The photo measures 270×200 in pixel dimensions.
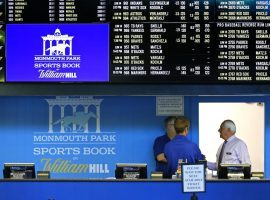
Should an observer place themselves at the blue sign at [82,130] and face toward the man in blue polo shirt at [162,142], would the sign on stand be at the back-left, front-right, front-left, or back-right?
front-right

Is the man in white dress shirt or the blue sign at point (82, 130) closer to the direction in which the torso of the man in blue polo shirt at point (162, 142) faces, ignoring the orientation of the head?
the man in white dress shirt

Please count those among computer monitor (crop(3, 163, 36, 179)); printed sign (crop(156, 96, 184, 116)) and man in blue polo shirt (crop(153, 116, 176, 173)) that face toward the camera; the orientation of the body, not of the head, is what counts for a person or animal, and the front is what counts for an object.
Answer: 2

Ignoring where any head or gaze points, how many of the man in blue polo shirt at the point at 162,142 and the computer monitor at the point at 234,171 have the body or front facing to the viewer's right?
1

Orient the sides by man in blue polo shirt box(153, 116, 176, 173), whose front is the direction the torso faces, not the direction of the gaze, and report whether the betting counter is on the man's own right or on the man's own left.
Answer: on the man's own right

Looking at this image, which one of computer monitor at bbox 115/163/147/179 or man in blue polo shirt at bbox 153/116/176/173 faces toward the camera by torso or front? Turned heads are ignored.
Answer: the computer monitor

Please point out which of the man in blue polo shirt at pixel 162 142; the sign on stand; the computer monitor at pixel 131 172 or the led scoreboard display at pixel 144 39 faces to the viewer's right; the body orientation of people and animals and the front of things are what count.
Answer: the man in blue polo shirt

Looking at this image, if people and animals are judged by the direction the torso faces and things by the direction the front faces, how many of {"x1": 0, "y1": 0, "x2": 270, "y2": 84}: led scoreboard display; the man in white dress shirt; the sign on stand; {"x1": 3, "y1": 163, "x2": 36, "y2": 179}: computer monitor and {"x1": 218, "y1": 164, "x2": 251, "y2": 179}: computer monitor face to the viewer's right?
0

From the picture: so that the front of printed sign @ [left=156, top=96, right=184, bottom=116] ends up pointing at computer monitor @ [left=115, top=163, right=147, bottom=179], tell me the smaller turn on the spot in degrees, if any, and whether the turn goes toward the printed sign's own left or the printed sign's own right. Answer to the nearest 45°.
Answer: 0° — it already faces it

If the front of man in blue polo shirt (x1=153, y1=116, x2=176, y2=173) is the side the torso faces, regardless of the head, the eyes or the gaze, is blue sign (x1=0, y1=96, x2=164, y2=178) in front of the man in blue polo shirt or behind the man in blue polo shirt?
behind

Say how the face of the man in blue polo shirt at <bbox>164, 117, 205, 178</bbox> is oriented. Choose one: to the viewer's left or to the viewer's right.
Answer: to the viewer's right

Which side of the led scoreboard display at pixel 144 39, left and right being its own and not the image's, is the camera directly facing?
front

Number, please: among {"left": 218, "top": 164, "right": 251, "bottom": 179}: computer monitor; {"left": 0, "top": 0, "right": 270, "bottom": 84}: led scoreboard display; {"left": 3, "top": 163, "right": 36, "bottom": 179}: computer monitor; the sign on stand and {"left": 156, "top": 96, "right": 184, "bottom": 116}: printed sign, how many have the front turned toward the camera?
5

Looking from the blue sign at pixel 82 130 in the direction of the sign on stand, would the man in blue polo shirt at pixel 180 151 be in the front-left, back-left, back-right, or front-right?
front-left

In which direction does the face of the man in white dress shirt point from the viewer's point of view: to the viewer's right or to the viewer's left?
to the viewer's left

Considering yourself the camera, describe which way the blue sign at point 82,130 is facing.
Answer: facing the viewer

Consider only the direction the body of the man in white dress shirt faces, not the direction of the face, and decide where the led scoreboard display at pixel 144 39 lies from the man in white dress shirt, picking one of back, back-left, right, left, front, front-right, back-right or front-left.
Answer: front

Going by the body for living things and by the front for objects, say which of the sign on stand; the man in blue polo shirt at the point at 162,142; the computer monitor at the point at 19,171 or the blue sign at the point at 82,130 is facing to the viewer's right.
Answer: the man in blue polo shirt
